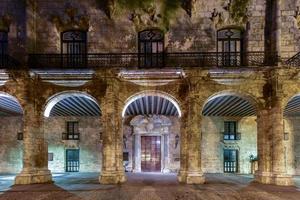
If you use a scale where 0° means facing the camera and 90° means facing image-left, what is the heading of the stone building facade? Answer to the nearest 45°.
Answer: approximately 0°
